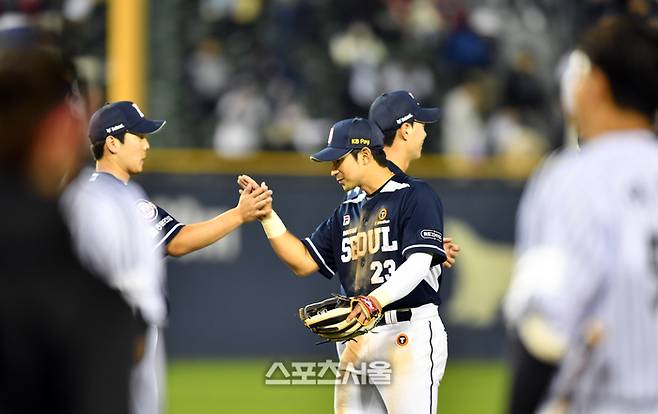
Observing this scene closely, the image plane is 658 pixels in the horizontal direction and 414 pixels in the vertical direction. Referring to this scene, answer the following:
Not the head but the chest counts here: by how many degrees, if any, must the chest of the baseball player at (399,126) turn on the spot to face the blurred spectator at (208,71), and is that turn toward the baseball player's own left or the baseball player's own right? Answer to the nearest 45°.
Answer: approximately 90° to the baseball player's own left

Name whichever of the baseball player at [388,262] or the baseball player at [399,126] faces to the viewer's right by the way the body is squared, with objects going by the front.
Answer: the baseball player at [399,126]

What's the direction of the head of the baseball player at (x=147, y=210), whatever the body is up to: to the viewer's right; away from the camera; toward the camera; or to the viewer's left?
to the viewer's right

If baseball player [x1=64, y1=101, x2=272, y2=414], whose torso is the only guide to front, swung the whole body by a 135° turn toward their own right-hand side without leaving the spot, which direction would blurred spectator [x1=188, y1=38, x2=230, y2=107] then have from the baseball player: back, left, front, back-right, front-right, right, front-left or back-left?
back-right

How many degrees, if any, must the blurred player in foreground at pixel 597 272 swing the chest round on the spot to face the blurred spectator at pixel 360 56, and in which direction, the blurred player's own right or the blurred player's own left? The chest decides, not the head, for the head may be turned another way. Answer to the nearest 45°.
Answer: approximately 45° to the blurred player's own right

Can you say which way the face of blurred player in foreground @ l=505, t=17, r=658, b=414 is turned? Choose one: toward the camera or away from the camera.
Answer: away from the camera

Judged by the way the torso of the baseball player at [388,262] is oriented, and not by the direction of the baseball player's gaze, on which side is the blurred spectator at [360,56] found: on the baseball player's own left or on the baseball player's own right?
on the baseball player's own right

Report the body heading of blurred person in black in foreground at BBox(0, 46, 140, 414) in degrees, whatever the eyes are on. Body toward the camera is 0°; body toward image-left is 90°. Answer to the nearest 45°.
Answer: approximately 225°

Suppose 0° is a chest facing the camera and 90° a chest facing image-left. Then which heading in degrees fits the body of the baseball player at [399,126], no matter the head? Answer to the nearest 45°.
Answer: approximately 270°

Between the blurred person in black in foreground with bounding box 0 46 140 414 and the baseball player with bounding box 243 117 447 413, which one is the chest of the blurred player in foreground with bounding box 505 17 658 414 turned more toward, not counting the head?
the baseball player

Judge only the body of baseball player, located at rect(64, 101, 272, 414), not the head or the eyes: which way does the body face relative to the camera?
to the viewer's right

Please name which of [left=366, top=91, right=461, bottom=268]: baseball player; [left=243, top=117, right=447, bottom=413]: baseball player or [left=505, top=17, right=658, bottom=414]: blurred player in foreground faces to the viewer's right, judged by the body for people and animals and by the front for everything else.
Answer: [left=366, top=91, right=461, bottom=268]: baseball player
